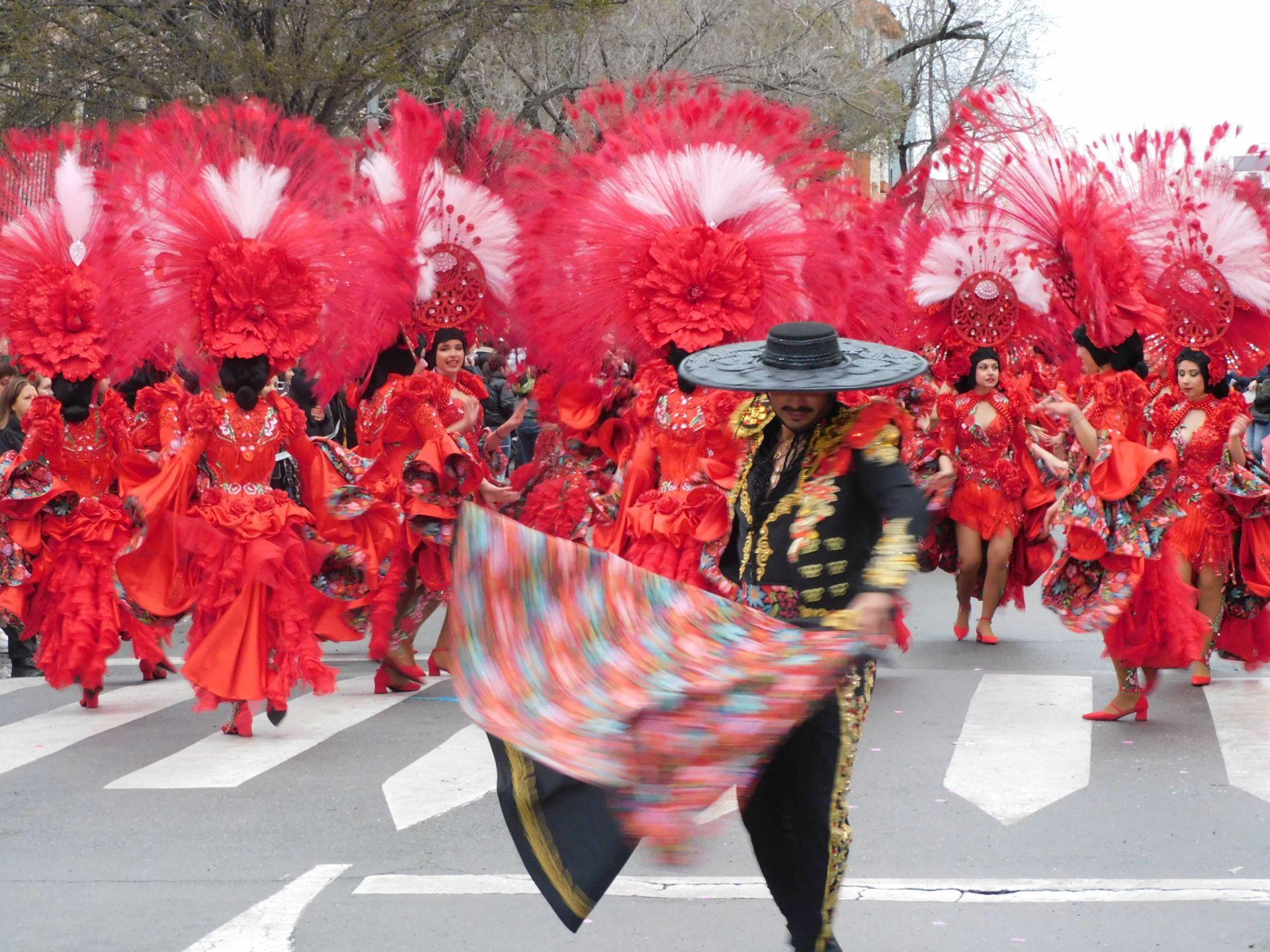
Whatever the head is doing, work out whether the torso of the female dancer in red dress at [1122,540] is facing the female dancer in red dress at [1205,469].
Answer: no

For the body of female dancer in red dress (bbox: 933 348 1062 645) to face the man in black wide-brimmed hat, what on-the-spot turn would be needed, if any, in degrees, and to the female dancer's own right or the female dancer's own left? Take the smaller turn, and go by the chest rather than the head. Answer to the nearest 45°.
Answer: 0° — they already face them

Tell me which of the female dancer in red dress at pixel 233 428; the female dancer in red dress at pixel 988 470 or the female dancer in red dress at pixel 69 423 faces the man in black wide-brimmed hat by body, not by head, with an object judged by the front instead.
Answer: the female dancer in red dress at pixel 988 470

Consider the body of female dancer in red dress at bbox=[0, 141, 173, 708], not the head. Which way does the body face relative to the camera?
away from the camera

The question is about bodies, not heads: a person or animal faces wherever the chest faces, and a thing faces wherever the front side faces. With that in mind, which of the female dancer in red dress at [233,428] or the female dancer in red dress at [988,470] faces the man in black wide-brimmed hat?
the female dancer in red dress at [988,470]

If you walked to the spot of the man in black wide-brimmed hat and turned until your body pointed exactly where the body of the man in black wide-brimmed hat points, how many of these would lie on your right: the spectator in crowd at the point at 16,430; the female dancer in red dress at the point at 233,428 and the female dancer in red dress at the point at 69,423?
3

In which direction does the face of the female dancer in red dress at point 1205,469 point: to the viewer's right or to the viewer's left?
to the viewer's left

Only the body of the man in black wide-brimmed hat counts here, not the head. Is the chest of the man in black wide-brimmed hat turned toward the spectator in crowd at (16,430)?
no

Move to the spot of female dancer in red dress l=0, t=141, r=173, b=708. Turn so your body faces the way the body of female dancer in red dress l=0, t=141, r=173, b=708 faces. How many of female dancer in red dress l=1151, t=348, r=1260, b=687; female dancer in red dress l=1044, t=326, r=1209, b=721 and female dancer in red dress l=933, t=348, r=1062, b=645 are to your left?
0

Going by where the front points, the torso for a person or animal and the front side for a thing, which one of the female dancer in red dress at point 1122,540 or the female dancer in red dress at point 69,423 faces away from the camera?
the female dancer in red dress at point 69,423

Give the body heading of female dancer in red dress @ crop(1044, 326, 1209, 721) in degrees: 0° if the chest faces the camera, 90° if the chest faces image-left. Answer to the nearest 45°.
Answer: approximately 90°

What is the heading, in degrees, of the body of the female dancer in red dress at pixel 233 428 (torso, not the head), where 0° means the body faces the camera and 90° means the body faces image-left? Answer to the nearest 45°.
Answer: approximately 180°
